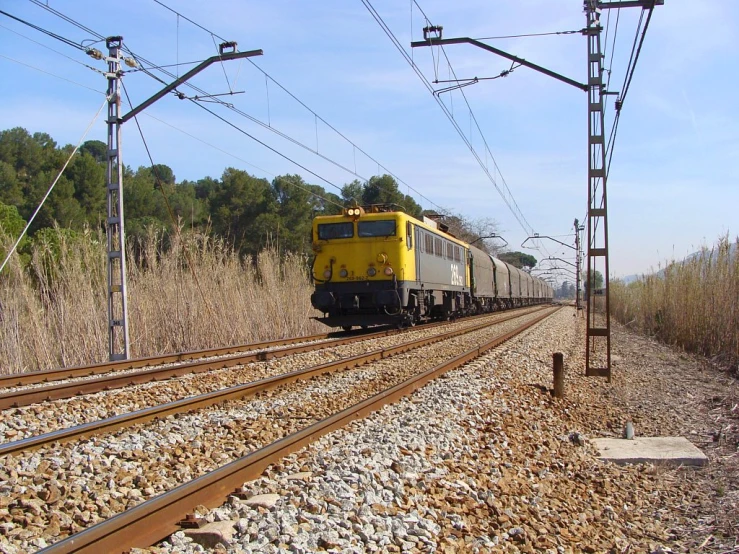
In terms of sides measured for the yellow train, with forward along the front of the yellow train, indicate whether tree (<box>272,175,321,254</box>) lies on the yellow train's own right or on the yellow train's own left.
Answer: on the yellow train's own right

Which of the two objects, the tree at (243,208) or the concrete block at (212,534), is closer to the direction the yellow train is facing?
the concrete block

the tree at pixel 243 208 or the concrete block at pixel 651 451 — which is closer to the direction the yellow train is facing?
the concrete block

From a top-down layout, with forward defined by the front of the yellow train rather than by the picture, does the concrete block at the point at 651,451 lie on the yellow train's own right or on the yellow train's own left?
on the yellow train's own left

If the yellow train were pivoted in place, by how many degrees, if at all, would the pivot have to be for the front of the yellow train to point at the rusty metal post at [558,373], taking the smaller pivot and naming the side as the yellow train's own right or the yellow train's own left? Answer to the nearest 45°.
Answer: approximately 45° to the yellow train's own left

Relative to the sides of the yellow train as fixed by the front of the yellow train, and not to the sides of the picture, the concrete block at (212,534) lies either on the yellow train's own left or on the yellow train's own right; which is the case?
on the yellow train's own left

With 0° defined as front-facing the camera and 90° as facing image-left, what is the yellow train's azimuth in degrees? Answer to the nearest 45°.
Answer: approximately 45°

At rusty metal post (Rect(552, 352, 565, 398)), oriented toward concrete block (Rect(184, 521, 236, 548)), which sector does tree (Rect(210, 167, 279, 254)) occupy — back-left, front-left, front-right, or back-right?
back-right
